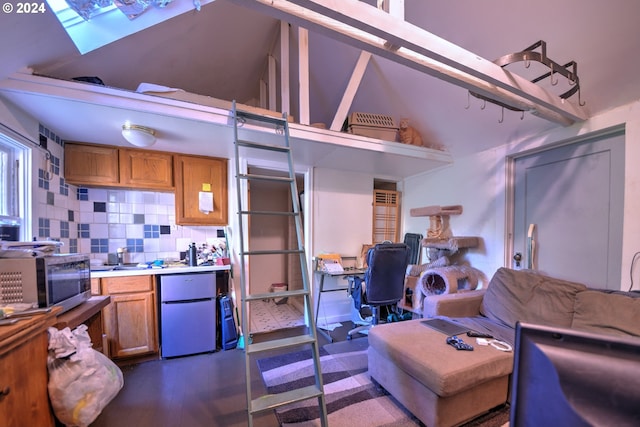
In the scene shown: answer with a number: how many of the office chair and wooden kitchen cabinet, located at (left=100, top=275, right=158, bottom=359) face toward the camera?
1

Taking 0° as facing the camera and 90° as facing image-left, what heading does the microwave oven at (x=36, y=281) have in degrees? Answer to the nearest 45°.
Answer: approximately 315°

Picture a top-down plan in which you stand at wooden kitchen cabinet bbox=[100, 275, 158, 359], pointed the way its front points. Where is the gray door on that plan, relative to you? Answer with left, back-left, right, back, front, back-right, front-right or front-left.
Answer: front-left

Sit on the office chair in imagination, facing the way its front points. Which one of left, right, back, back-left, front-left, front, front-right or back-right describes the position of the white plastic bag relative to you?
left

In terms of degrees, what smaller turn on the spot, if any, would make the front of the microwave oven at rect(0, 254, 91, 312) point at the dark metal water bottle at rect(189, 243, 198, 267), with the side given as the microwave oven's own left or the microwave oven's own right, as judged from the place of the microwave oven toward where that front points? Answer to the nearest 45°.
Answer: approximately 90° to the microwave oven's own left

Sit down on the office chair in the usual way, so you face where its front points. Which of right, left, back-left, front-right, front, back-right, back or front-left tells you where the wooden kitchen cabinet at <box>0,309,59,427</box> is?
left

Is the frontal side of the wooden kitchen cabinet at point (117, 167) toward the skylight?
yes

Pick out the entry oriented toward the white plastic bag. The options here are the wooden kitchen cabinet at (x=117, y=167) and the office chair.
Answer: the wooden kitchen cabinet

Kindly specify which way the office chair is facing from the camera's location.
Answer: facing away from the viewer and to the left of the viewer

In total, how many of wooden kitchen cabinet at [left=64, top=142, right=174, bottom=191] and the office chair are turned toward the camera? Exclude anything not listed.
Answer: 1
